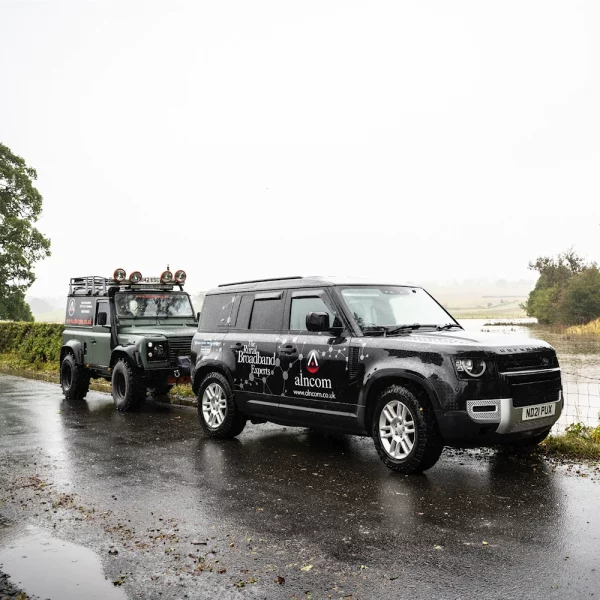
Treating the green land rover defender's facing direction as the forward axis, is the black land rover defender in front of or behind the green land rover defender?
in front

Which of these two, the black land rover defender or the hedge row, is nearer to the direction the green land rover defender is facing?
the black land rover defender

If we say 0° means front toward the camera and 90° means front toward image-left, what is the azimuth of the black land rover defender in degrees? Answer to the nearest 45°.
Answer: approximately 315°

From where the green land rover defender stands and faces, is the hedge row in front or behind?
behind

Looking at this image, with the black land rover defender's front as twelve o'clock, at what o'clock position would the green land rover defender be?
The green land rover defender is roughly at 6 o'clock from the black land rover defender.

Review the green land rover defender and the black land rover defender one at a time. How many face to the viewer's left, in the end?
0

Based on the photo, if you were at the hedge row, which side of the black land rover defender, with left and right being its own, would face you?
back

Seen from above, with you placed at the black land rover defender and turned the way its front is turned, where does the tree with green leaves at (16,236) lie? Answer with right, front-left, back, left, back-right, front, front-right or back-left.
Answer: back
